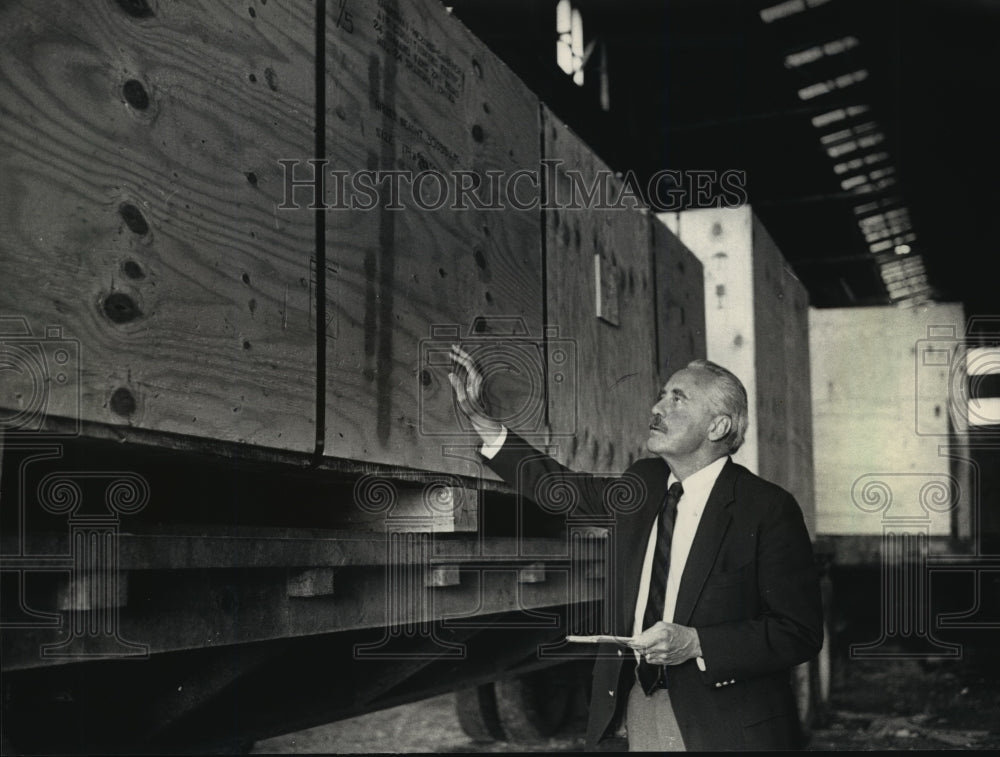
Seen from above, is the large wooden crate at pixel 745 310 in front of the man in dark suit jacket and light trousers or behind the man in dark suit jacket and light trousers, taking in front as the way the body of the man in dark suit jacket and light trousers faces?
behind

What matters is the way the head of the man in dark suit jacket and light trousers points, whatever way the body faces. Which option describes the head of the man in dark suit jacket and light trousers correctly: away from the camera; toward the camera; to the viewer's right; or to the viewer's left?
to the viewer's left
